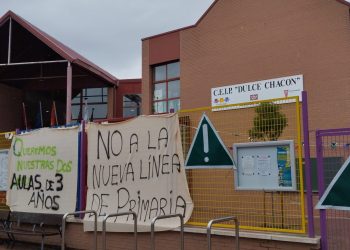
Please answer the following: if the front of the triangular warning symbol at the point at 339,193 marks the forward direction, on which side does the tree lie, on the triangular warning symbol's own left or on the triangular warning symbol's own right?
on the triangular warning symbol's own right

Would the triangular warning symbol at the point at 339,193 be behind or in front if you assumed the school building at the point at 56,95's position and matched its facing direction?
in front

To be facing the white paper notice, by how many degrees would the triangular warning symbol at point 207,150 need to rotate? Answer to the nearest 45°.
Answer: approximately 45° to its left

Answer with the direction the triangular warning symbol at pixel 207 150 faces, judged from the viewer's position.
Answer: facing the viewer

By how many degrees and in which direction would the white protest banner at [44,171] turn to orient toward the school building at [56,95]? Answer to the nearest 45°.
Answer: approximately 180°

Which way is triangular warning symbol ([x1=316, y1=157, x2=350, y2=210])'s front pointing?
toward the camera

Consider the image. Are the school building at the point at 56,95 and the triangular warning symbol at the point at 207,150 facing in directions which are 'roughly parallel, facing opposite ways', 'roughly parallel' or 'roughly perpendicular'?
roughly parallel

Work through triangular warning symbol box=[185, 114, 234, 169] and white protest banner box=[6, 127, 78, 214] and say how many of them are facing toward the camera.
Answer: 2

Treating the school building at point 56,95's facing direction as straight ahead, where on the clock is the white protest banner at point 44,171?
The white protest banner is roughly at 12 o'clock from the school building.

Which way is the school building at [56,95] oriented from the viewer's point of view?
toward the camera

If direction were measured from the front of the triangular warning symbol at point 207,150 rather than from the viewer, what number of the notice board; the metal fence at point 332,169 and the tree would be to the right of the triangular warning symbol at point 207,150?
0

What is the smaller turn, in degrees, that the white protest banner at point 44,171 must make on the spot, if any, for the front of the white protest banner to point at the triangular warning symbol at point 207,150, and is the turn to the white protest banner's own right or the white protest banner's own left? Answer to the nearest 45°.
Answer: approximately 45° to the white protest banner's own left

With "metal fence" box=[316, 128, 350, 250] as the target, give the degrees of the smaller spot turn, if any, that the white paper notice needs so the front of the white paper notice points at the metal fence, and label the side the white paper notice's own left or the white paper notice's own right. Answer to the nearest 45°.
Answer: approximately 135° to the white paper notice's own left
